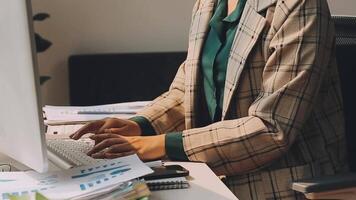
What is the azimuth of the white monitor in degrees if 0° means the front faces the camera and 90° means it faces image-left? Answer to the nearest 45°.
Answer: approximately 225°

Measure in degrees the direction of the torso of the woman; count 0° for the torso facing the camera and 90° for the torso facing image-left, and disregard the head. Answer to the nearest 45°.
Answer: approximately 45°

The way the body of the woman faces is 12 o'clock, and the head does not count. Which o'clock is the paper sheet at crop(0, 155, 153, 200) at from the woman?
The paper sheet is roughly at 12 o'clock from the woman.

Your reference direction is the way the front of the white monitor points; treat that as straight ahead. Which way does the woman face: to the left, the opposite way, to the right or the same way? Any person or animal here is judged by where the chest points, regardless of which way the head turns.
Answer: the opposite way

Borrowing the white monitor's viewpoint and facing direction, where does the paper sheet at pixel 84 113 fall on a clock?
The paper sheet is roughly at 11 o'clock from the white monitor.
